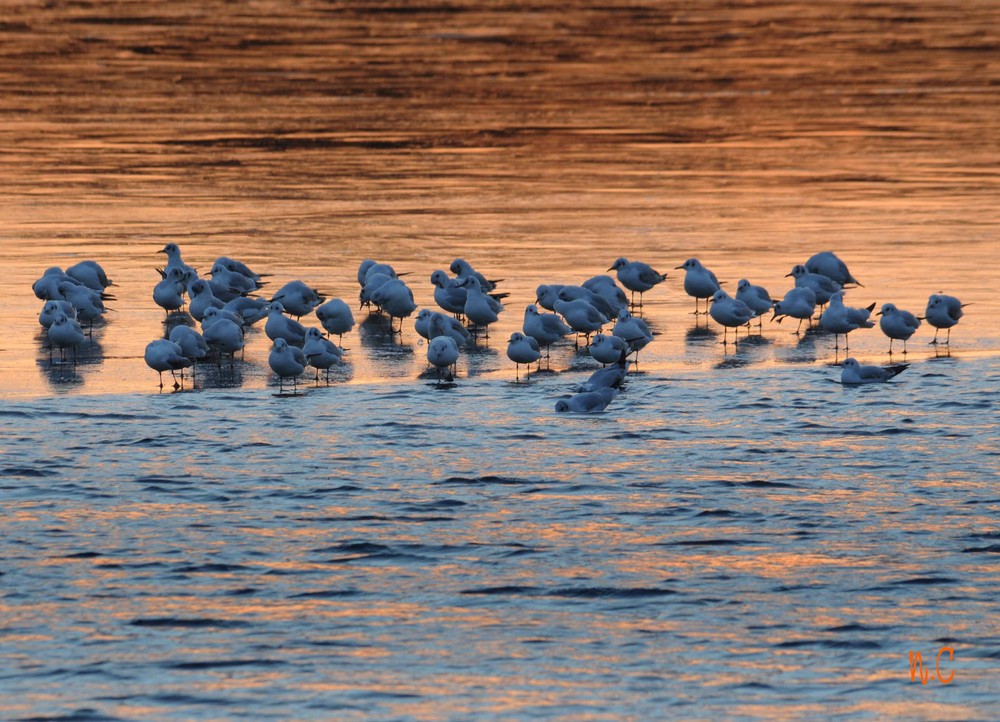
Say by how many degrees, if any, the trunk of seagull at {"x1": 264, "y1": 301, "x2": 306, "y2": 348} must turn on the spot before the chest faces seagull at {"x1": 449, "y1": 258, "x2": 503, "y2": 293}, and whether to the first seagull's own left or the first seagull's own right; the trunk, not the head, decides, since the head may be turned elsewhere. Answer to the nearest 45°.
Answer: approximately 180°

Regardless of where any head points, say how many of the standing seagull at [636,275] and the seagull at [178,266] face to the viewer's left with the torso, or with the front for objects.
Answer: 2

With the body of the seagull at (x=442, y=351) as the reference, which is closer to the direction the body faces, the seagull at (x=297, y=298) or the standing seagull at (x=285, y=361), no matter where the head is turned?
the standing seagull

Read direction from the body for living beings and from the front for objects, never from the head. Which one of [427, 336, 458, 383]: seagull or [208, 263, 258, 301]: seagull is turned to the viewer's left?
[208, 263, 258, 301]: seagull

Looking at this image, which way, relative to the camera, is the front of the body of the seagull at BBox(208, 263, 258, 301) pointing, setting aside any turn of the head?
to the viewer's left

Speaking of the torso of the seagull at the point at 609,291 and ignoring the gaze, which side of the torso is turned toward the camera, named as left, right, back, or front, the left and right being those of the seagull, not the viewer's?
left

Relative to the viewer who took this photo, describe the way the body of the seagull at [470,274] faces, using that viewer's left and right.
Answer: facing to the left of the viewer

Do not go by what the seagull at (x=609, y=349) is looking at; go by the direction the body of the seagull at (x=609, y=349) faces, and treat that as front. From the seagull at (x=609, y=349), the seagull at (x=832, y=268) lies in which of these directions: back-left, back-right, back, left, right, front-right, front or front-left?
back

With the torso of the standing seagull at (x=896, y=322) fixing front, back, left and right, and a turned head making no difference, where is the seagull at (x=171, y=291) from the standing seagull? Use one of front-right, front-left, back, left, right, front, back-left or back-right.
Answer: front-right

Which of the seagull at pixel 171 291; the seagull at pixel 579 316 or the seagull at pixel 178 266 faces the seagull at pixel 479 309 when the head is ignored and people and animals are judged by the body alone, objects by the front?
the seagull at pixel 579 316

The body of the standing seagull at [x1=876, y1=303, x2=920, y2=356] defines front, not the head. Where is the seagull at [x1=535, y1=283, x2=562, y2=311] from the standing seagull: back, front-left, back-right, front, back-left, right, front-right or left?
front-right

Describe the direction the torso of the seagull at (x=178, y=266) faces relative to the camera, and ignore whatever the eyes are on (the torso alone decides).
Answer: to the viewer's left

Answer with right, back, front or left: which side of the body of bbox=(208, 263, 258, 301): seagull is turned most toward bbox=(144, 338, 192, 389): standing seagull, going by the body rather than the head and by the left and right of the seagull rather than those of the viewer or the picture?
left

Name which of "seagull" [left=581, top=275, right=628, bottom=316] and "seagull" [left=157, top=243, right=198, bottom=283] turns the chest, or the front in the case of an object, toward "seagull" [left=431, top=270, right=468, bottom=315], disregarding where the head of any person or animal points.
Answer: "seagull" [left=581, top=275, right=628, bottom=316]
